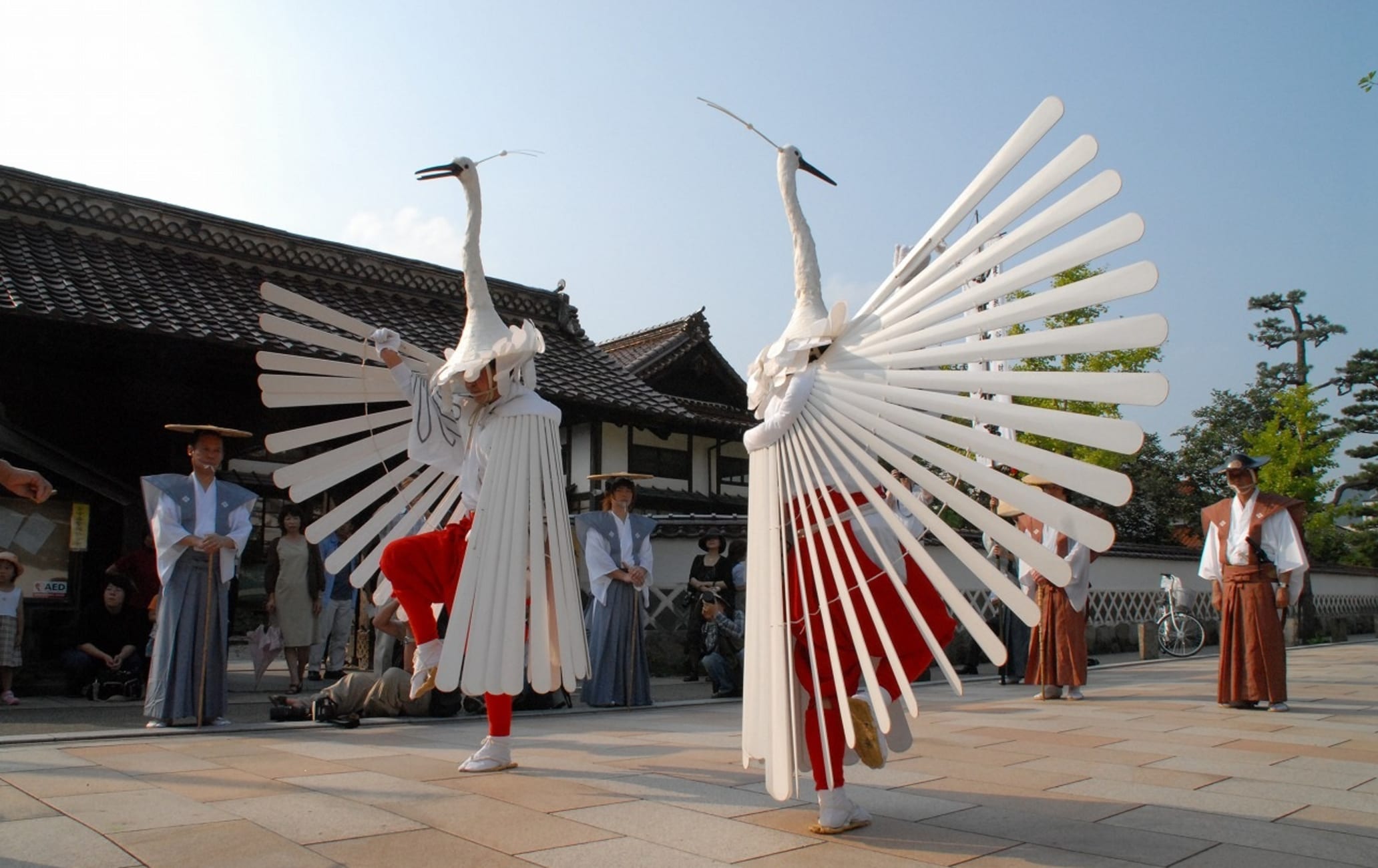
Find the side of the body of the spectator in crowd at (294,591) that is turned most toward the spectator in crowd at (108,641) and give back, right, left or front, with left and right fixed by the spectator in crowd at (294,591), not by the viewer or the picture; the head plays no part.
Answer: right

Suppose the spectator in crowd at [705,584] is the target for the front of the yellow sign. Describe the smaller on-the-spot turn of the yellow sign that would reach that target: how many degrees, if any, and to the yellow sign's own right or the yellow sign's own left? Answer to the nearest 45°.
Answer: approximately 90° to the yellow sign's own left

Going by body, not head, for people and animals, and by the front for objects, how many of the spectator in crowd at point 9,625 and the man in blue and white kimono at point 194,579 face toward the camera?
2

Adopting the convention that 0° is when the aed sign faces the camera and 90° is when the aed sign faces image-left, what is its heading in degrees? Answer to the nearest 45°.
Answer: approximately 0°
